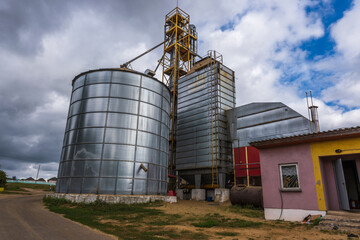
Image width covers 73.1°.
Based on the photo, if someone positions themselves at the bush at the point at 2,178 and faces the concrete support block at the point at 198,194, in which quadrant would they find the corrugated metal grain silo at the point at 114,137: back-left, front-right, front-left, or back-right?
front-right

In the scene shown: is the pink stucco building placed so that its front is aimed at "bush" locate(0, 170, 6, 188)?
no

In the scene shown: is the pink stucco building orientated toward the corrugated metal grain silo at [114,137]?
no

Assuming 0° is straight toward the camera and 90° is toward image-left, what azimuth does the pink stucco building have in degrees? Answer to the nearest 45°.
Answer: approximately 45°

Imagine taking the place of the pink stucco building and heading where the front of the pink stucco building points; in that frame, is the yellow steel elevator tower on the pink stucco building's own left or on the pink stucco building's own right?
on the pink stucco building's own right

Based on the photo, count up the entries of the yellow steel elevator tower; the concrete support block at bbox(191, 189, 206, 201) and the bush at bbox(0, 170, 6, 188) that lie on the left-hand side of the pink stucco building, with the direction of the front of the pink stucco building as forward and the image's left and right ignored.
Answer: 0
